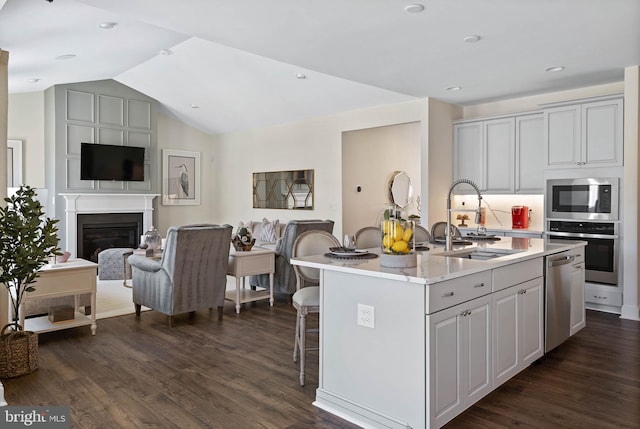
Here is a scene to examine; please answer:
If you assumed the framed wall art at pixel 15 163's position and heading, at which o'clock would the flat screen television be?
The flat screen television is roughly at 9 o'clock from the framed wall art.

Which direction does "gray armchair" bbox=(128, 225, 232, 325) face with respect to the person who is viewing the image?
facing away from the viewer and to the left of the viewer

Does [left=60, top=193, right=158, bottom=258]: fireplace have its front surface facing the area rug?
yes

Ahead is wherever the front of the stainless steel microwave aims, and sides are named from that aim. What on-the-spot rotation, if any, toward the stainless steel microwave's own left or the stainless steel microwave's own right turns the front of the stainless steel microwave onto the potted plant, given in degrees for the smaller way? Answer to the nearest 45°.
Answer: approximately 45° to the stainless steel microwave's own right

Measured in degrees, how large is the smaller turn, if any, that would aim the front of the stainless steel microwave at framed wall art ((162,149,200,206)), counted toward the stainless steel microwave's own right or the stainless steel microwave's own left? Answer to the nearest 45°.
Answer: approximately 90° to the stainless steel microwave's own right

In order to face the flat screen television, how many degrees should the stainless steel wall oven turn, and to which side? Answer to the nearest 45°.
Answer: approximately 90° to its right

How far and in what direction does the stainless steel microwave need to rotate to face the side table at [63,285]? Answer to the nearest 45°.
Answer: approximately 45° to its right

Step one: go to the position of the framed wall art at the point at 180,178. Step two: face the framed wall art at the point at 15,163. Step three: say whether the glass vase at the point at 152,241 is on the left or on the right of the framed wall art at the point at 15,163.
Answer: left

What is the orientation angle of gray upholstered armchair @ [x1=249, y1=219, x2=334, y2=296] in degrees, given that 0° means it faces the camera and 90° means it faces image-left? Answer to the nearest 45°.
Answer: approximately 135°
